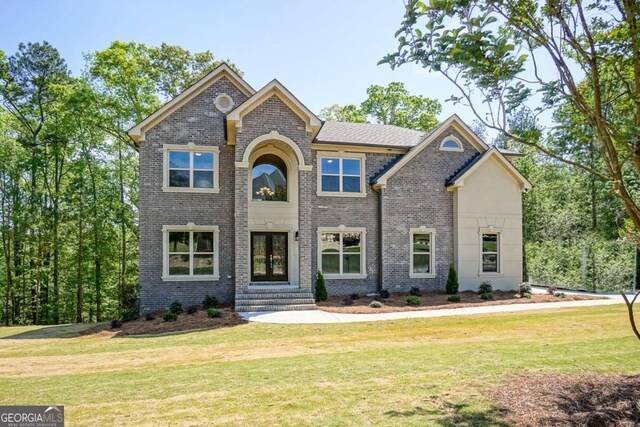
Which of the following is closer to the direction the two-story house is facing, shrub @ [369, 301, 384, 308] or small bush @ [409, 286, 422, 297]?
the shrub

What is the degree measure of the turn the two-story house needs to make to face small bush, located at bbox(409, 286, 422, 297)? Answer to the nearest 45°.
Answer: approximately 90° to its left

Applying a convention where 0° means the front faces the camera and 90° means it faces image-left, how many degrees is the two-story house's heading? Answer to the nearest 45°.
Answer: approximately 0°

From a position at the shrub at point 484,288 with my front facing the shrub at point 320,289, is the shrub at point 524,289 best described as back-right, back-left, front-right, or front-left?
back-left

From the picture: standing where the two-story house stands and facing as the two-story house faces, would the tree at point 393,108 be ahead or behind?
behind

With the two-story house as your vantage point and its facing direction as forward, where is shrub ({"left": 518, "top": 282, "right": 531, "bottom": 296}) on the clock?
The shrub is roughly at 9 o'clock from the two-story house.
